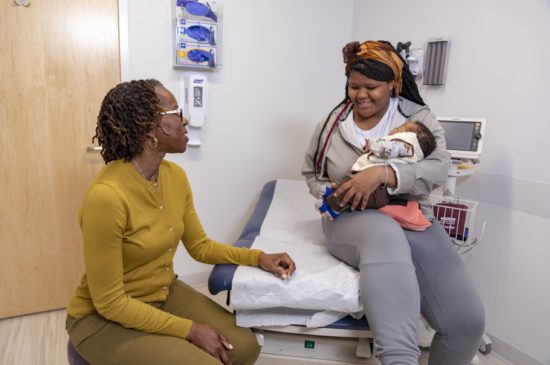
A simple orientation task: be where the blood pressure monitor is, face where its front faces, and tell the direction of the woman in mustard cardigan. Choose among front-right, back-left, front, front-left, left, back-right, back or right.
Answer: front-right

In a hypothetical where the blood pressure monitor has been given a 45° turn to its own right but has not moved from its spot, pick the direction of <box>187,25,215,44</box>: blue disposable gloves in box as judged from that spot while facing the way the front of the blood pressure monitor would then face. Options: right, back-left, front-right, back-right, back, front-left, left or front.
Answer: front-right

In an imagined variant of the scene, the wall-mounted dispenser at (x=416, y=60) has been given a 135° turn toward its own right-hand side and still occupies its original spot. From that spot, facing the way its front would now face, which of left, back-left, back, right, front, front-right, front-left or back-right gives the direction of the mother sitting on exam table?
back

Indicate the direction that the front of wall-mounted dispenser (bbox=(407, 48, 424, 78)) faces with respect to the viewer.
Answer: facing the viewer and to the left of the viewer

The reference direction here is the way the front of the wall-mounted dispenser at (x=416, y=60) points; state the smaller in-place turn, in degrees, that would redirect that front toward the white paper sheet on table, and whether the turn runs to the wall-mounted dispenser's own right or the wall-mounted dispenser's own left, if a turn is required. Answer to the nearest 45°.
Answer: approximately 45° to the wall-mounted dispenser's own left

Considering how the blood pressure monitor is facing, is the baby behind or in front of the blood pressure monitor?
in front

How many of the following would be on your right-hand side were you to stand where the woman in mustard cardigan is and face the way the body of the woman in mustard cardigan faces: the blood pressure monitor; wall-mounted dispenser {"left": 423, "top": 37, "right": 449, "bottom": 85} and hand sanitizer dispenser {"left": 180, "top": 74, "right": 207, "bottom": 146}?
0

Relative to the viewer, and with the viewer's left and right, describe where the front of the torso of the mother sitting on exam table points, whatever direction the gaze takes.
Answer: facing the viewer

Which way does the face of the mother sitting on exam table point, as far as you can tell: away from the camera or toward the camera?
toward the camera

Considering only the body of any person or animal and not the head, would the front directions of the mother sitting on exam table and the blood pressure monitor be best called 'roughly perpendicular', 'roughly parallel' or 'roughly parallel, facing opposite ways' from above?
roughly parallel

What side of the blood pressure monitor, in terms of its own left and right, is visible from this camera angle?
front

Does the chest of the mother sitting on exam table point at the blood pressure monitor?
no

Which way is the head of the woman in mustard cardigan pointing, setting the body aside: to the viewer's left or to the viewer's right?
to the viewer's right
